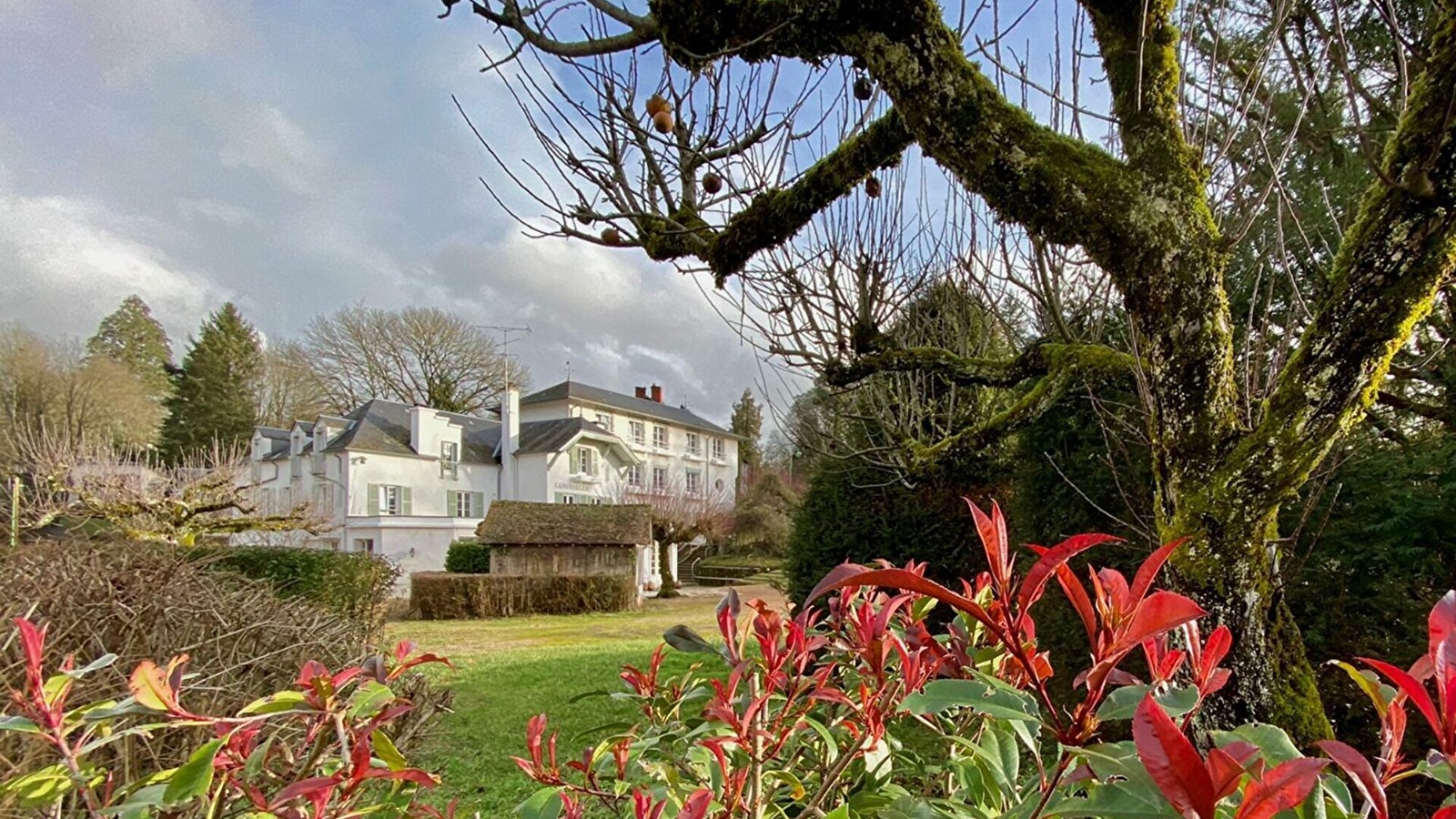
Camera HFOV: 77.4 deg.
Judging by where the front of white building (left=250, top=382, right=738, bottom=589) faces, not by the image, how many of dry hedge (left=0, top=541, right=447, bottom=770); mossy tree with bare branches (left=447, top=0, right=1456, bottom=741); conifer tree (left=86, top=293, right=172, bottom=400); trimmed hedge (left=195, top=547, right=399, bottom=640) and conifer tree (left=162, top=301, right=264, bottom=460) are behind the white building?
2

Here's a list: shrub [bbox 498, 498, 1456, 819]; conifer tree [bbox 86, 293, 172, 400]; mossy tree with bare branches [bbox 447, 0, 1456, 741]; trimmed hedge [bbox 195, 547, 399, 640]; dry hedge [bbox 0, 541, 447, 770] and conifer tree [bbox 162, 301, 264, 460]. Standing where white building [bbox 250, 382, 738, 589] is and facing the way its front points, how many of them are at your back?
2

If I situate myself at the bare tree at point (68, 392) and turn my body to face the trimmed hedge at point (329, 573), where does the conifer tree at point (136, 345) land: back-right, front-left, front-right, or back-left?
back-left

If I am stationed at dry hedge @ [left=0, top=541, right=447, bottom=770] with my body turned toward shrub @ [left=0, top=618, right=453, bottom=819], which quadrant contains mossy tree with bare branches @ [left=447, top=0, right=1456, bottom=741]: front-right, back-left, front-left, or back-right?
front-left

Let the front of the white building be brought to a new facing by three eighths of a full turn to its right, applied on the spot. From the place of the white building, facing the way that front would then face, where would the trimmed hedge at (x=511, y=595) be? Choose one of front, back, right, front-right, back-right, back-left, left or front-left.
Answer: left

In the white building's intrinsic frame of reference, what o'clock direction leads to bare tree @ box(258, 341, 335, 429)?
The bare tree is roughly at 6 o'clock from the white building.

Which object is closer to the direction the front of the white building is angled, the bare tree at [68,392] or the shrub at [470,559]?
the shrub

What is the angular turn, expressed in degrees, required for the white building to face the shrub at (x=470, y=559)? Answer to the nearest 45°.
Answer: approximately 45° to its right

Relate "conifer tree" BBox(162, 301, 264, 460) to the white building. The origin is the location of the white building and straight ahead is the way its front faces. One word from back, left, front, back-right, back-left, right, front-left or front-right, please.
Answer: back

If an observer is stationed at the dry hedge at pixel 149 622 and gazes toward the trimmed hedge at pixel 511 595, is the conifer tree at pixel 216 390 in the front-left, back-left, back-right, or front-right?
front-left

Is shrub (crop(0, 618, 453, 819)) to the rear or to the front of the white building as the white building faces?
to the front

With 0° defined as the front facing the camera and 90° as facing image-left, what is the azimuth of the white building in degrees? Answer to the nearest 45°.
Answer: approximately 315°

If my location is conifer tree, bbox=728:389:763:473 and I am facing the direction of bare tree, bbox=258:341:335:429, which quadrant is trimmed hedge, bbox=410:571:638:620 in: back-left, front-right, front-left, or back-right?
front-left

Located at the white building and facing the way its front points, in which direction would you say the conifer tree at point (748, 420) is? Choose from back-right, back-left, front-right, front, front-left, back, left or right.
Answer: left

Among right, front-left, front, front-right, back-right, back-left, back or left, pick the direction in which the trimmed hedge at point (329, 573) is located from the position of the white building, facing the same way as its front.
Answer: front-right

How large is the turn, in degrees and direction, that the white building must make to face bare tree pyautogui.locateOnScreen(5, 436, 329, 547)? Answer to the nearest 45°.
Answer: approximately 45° to its right
